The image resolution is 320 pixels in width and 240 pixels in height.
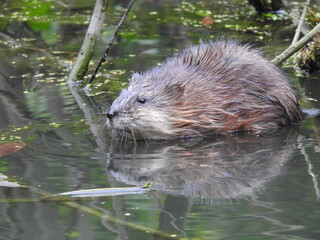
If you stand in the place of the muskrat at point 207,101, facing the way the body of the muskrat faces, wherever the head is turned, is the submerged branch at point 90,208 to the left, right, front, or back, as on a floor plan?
left

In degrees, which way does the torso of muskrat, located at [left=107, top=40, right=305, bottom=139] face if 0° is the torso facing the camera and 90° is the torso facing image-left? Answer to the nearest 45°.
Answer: approximately 90°
